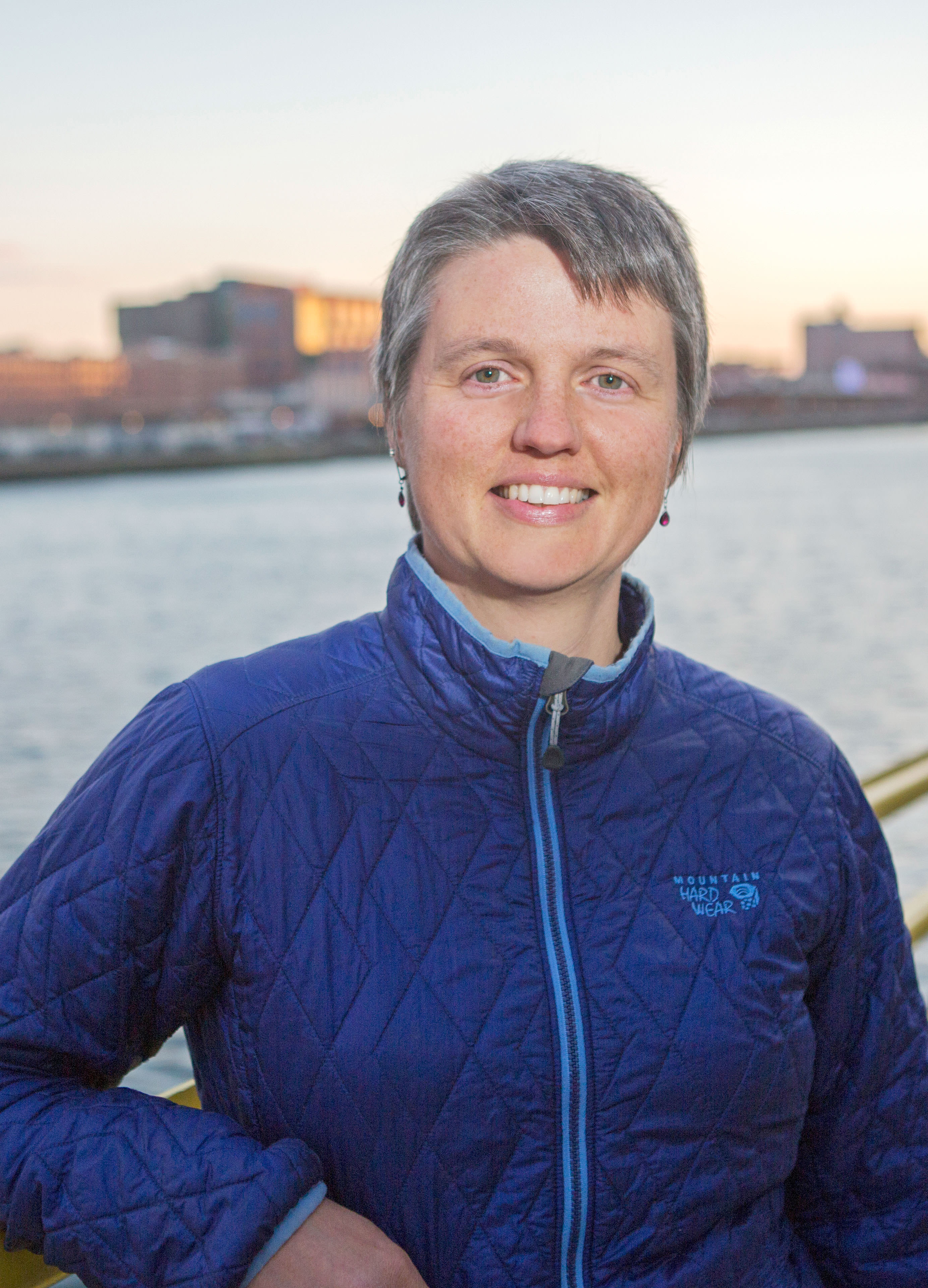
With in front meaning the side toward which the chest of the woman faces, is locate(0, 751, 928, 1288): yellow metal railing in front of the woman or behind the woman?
behind

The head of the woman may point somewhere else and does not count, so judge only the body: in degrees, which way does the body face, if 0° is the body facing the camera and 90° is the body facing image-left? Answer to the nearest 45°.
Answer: approximately 0°
